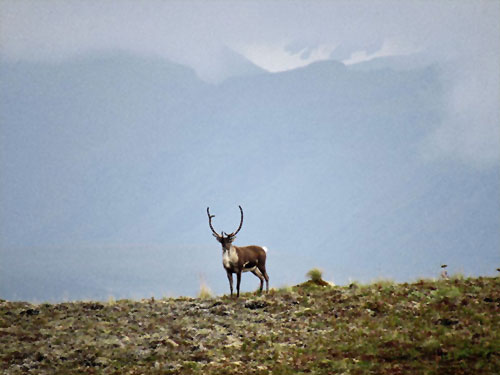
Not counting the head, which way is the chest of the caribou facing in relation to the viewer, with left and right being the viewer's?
facing the viewer and to the left of the viewer

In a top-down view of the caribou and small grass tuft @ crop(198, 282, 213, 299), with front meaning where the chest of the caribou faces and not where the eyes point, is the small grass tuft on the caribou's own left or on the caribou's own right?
on the caribou's own right

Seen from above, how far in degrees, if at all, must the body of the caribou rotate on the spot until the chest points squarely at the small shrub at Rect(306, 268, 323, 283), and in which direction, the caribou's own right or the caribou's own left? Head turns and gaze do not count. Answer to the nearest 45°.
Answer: approximately 180°
